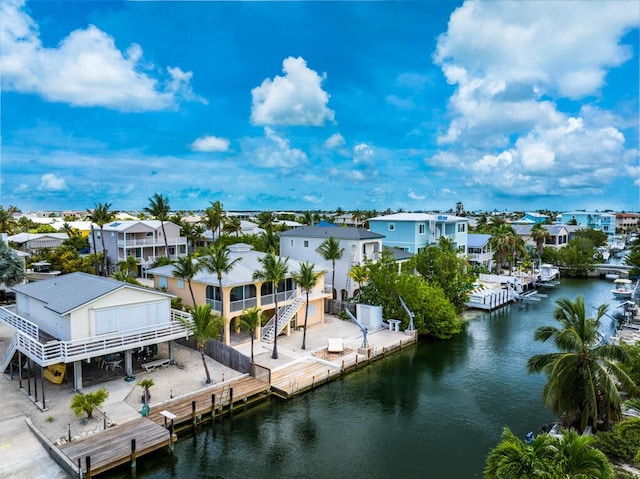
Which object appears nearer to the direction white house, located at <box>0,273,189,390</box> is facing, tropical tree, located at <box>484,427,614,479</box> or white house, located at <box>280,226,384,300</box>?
the tropical tree

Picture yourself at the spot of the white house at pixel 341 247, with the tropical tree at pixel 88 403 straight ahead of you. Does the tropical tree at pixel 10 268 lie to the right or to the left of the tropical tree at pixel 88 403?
right

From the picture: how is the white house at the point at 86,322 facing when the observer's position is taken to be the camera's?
facing the viewer and to the right of the viewer

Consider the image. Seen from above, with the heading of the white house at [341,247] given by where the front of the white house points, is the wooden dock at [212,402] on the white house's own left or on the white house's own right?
on the white house's own right

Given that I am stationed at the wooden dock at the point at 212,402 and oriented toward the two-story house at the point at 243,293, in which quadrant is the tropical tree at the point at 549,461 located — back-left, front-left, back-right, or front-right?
back-right

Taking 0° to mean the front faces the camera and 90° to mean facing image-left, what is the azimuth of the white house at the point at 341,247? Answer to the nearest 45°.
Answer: approximately 315°

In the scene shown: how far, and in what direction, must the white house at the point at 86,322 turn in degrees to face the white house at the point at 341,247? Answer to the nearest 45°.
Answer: approximately 90° to its left

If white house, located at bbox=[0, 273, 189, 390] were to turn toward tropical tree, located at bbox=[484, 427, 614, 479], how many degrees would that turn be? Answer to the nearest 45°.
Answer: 0° — it already faces it

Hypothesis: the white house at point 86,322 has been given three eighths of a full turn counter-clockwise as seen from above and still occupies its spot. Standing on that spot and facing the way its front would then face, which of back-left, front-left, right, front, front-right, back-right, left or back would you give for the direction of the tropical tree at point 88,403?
back

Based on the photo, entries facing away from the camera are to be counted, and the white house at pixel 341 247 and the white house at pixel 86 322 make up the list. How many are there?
0

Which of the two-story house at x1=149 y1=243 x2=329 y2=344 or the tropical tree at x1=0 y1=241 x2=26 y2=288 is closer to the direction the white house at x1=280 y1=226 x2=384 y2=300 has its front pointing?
the two-story house

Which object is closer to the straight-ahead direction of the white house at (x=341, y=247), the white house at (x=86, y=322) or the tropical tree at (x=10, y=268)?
the white house

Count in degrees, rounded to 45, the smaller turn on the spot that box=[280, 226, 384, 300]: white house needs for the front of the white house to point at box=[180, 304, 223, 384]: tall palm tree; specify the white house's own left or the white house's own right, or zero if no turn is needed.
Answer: approximately 45° to the white house's own right

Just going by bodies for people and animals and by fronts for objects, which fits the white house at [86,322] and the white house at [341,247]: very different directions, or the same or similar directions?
same or similar directions

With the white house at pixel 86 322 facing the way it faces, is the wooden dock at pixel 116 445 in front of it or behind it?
in front

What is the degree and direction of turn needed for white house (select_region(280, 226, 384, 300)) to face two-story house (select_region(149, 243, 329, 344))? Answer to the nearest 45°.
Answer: approximately 90° to its right

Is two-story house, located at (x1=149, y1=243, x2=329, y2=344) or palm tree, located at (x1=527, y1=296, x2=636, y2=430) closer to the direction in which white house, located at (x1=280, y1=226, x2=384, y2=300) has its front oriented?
the palm tree

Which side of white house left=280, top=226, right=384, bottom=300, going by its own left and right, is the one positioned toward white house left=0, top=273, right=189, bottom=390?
right
